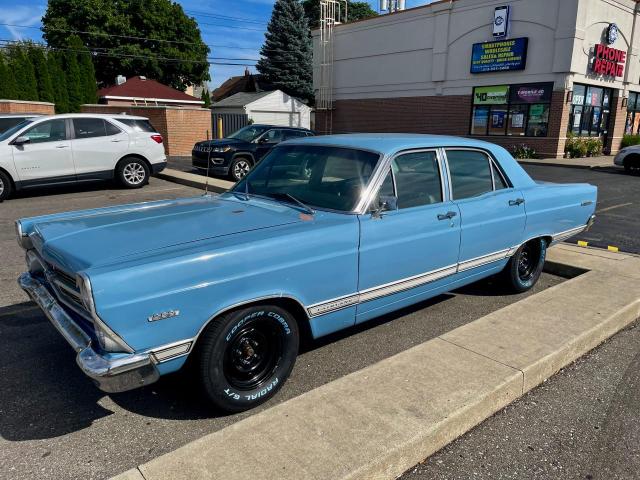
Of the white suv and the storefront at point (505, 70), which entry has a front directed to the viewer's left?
the white suv

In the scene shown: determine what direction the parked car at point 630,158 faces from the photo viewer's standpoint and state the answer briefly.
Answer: facing to the left of the viewer

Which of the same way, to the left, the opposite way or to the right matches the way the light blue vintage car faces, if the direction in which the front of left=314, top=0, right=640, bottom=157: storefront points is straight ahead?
to the right

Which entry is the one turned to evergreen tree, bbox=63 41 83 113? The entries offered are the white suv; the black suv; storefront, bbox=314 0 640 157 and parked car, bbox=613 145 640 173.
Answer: the parked car

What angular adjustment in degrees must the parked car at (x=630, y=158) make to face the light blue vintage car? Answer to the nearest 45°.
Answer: approximately 90° to its left

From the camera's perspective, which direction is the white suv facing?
to the viewer's left

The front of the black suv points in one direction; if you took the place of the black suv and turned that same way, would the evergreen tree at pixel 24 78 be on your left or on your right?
on your right

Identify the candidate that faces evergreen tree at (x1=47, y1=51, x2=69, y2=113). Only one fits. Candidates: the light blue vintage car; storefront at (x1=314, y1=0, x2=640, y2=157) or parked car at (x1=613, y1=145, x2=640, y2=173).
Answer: the parked car

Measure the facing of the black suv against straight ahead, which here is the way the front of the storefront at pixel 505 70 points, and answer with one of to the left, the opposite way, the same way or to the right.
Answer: to the right

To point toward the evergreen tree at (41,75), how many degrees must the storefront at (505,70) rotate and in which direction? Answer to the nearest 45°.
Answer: approximately 135° to its right

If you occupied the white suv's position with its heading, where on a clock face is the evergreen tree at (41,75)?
The evergreen tree is roughly at 3 o'clock from the white suv.

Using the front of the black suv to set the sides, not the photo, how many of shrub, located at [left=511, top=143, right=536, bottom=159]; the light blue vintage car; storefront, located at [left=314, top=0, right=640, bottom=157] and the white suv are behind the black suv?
2

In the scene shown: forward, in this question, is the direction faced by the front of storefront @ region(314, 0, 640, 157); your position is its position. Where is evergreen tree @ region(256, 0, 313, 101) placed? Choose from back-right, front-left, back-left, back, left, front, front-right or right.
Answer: back

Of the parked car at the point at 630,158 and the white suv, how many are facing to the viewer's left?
2

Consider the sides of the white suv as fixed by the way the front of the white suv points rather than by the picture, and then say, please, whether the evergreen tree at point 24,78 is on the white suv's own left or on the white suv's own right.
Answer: on the white suv's own right

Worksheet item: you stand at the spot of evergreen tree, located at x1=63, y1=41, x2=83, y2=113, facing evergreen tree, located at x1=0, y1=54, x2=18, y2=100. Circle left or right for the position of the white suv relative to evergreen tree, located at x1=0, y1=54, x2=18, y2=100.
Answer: left

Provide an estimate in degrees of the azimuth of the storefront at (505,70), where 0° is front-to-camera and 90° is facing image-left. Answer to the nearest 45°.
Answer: approximately 315°

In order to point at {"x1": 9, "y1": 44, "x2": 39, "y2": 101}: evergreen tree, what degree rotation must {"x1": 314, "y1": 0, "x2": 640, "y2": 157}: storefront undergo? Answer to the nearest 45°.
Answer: approximately 135° to its right
